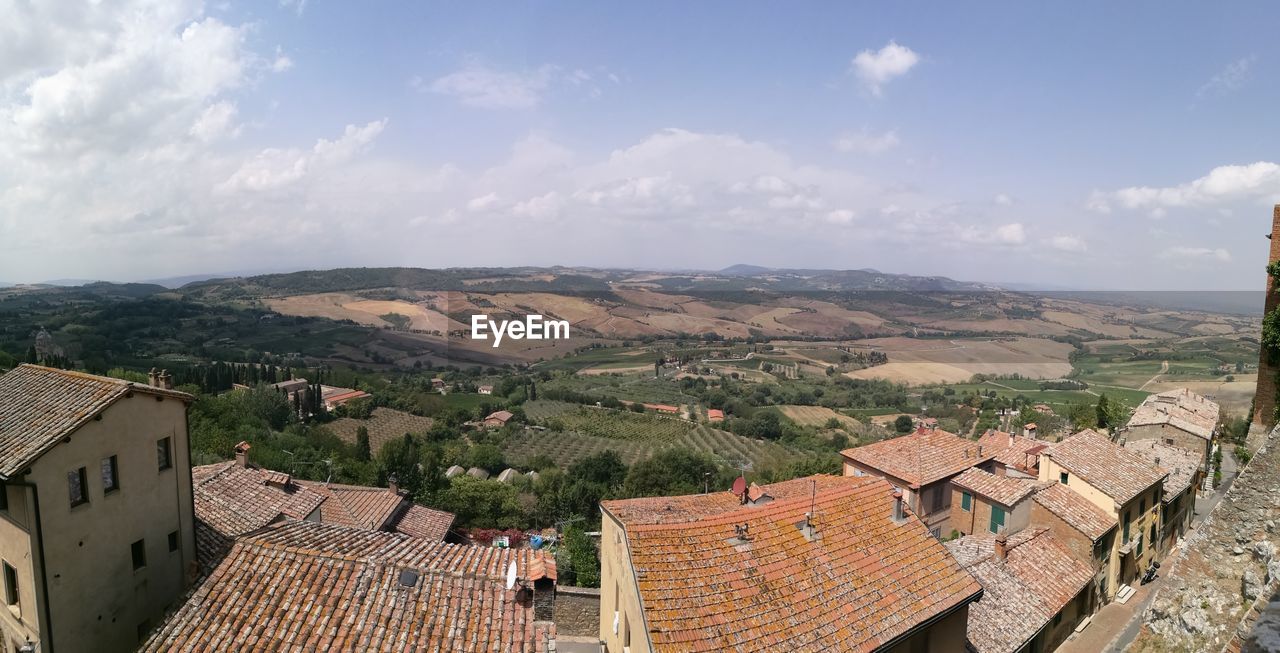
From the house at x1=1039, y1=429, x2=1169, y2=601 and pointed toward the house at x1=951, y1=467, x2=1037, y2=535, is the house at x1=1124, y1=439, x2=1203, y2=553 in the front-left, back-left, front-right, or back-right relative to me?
back-right

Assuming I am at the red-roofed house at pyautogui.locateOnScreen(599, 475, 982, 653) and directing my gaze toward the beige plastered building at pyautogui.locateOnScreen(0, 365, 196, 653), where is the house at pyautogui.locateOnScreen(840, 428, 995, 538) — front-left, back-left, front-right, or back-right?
back-right

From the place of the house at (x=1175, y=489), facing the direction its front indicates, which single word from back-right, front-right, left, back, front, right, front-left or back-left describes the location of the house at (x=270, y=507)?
right

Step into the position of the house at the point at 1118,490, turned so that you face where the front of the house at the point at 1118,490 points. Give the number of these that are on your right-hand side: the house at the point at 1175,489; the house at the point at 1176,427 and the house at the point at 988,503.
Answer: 1

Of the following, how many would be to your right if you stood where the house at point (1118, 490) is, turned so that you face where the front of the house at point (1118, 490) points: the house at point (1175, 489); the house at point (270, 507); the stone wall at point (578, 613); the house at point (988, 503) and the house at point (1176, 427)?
3

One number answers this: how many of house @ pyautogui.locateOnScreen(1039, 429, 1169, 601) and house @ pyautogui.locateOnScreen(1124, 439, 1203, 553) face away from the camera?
0

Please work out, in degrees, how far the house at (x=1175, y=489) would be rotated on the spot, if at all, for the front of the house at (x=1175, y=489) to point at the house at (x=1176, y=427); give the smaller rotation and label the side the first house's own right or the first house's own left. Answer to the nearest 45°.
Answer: approximately 135° to the first house's own left

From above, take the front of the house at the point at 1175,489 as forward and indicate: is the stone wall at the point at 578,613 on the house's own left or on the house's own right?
on the house's own right

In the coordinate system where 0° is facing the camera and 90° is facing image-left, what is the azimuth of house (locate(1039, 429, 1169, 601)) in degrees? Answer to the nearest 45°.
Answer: approximately 315°

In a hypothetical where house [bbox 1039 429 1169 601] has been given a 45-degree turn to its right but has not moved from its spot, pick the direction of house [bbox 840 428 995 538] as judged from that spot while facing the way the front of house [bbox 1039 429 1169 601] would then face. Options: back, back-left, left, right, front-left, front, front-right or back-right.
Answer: right
